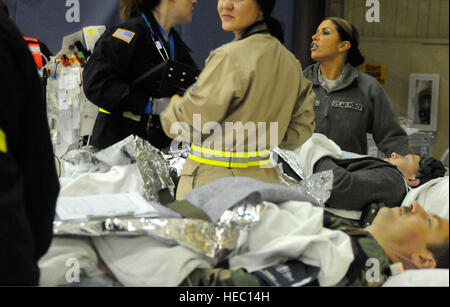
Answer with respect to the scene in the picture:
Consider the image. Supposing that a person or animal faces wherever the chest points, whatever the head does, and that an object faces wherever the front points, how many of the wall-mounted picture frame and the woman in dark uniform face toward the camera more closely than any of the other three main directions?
1

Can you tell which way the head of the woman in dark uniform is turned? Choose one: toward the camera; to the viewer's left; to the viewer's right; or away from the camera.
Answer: to the viewer's right

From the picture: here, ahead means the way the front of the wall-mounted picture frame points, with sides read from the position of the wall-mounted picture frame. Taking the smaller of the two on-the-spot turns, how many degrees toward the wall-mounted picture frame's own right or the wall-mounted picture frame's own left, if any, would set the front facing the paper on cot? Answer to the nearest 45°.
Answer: approximately 45° to the wall-mounted picture frame's own right

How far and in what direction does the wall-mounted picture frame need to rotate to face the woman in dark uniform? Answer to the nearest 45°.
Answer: approximately 45° to its right

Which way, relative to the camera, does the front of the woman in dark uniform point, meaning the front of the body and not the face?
to the viewer's right

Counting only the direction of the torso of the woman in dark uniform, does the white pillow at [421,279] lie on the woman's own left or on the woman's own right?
on the woman's own right

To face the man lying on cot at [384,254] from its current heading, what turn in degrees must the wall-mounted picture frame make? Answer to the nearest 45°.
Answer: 0° — it already faces them
